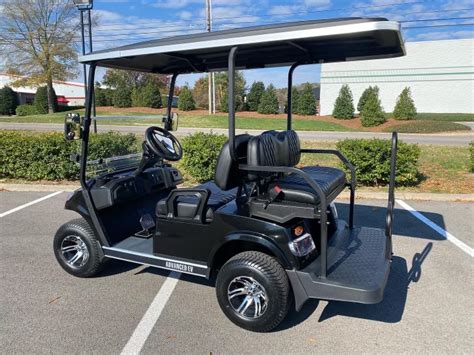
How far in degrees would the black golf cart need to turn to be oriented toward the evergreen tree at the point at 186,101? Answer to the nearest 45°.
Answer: approximately 45° to its right

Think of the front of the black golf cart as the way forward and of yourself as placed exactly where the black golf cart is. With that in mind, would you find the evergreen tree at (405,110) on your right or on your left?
on your right

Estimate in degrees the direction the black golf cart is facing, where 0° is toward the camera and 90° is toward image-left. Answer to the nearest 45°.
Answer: approximately 135°

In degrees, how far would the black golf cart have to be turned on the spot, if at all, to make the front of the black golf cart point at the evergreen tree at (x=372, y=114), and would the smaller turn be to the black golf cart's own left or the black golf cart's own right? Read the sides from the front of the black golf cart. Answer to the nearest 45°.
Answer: approximately 45° to the black golf cart's own right

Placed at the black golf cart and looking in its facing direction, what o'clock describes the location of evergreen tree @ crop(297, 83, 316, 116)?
The evergreen tree is roughly at 2 o'clock from the black golf cart.
